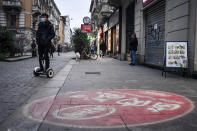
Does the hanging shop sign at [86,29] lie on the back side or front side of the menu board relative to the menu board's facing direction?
on the back side

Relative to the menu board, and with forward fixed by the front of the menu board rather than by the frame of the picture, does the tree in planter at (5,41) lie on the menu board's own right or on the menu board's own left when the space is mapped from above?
on the menu board's own right

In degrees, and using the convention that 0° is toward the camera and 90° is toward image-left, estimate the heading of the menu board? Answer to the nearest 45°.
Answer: approximately 0°

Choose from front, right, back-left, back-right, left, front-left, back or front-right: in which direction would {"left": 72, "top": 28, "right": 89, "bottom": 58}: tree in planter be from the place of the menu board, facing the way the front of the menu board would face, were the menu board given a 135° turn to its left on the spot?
left
